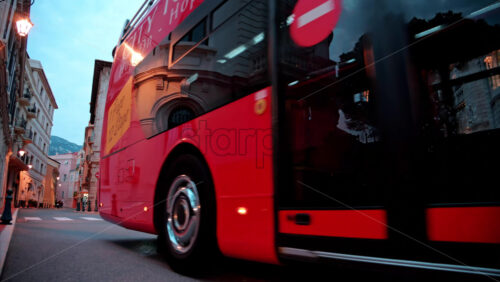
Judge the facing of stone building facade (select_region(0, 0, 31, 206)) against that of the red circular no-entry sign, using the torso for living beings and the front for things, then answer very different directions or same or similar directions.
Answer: very different directions

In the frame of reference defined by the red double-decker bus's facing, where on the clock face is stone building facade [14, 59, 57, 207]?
The stone building facade is roughly at 6 o'clock from the red double-decker bus.

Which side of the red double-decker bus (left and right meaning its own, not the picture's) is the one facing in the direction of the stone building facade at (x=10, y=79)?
back

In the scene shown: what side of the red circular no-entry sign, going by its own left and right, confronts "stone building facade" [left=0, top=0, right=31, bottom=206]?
right

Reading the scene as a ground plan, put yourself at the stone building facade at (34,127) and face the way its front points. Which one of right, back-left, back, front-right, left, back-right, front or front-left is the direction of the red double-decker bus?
front-right

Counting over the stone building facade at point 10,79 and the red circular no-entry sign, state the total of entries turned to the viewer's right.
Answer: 1

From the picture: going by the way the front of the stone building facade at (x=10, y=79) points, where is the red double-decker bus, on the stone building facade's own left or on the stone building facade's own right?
on the stone building facade's own right

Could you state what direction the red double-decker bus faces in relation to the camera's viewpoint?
facing the viewer and to the right of the viewer

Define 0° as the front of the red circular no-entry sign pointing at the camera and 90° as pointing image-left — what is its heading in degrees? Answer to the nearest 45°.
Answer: approximately 45°

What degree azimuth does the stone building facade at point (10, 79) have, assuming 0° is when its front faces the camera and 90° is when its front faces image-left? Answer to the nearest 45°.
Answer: approximately 270°
